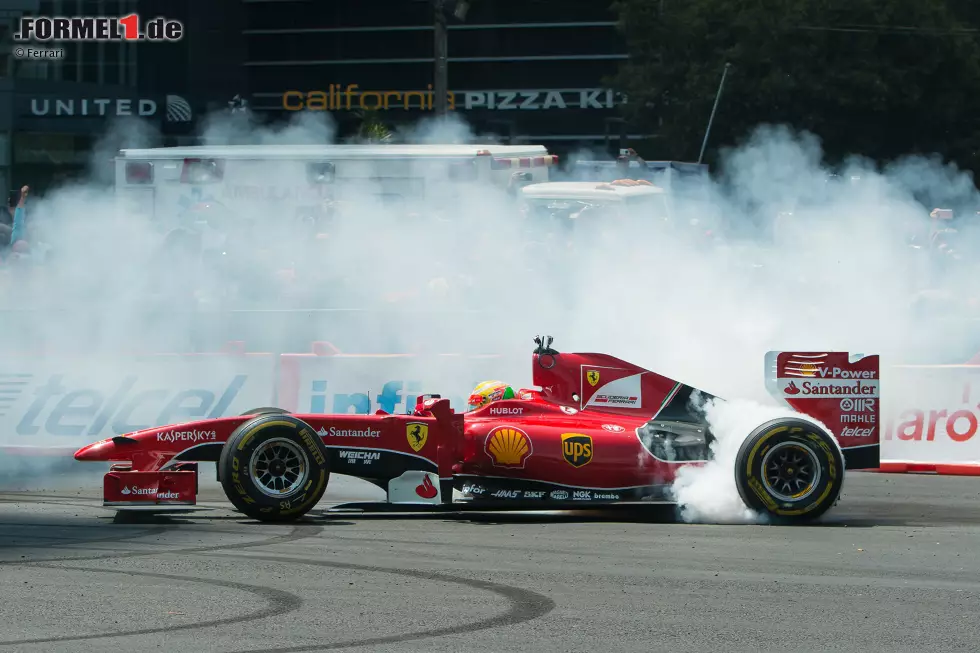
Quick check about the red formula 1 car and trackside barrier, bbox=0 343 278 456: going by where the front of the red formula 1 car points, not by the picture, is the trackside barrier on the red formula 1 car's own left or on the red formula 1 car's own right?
on the red formula 1 car's own right

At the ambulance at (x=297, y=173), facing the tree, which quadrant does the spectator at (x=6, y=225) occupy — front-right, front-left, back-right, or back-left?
back-left

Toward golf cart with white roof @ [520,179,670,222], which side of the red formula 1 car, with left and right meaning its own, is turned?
right

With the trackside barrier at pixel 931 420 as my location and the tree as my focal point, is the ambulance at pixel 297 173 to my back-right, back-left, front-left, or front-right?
front-left

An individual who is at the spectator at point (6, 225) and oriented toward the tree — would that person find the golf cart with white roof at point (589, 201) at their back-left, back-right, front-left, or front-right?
front-right

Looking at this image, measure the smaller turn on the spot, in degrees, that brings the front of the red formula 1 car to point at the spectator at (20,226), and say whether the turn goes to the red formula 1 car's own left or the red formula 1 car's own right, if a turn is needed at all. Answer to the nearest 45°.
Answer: approximately 45° to the red formula 1 car's own right

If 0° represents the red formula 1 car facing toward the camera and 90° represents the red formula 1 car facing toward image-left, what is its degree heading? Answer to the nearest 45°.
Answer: approximately 90°

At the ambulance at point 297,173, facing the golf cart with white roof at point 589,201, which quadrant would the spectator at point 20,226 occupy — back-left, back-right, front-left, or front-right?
back-right

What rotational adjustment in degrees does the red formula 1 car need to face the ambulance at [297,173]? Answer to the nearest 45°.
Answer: approximately 90° to its right

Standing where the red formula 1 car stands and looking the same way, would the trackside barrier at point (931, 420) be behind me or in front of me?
behind

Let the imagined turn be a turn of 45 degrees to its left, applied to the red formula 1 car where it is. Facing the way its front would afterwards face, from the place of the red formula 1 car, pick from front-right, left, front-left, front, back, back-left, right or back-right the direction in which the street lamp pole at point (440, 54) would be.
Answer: back-right

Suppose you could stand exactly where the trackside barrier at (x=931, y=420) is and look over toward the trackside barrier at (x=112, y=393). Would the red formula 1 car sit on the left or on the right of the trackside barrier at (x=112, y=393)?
left

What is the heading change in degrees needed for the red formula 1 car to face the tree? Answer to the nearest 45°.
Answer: approximately 90° to its right

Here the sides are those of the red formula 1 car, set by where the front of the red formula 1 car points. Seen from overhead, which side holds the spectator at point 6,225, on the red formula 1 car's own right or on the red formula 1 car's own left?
on the red formula 1 car's own right

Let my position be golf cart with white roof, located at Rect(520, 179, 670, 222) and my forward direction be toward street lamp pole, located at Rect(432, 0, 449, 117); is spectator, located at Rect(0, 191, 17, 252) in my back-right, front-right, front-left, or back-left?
front-left
